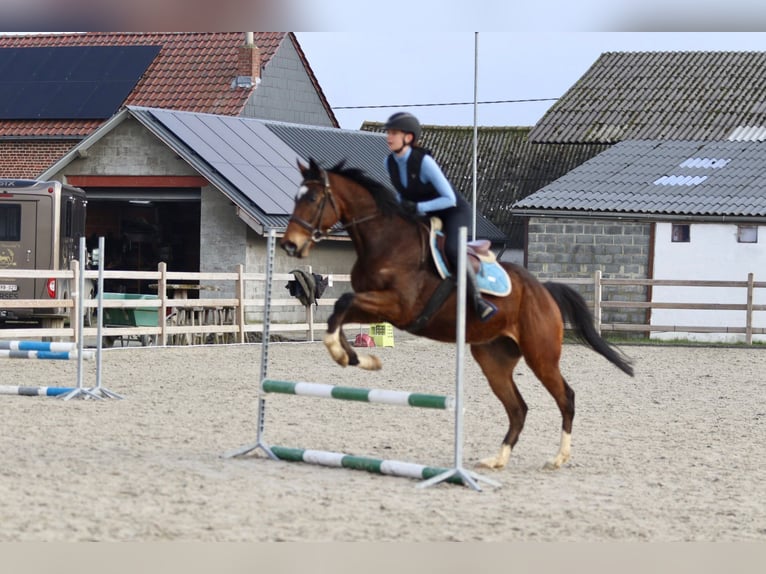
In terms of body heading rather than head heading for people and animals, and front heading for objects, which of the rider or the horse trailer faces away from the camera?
the horse trailer

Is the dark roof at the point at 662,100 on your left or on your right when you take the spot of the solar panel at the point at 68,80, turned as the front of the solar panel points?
on your left

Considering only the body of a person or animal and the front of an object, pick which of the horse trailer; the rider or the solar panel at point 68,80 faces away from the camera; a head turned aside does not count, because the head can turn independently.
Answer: the horse trailer

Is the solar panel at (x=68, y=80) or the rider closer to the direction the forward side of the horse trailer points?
the solar panel

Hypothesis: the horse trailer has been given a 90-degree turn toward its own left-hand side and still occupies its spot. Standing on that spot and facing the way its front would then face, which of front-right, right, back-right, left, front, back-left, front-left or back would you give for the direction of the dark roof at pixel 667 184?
back

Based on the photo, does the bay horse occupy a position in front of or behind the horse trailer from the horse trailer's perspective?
behind

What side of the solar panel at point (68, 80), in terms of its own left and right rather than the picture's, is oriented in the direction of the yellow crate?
front

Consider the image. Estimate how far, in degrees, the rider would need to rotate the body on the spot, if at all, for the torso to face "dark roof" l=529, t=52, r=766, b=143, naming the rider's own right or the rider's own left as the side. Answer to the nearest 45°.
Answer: approximately 135° to the rider's own right

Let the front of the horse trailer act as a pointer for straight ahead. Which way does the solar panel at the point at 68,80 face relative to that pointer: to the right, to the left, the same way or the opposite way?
the opposite way

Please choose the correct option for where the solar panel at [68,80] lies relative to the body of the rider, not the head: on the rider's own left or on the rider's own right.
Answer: on the rider's own right

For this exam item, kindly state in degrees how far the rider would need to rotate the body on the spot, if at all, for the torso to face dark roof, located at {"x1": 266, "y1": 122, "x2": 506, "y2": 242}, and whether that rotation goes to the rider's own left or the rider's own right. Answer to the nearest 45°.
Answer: approximately 135° to the rider's own right

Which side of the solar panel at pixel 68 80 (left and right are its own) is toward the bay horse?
front
